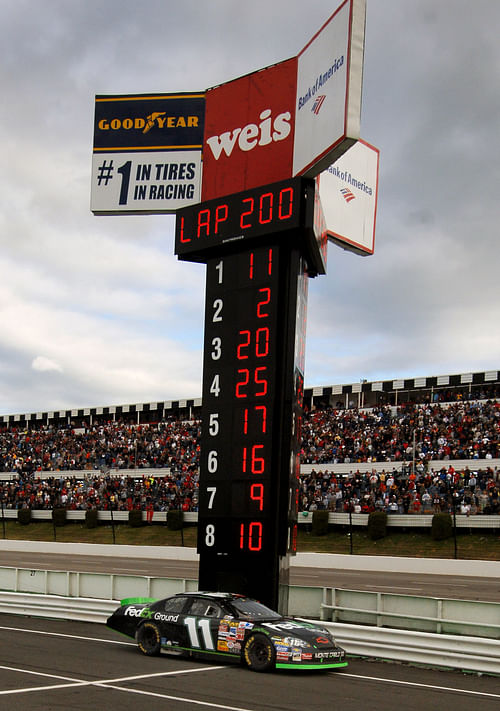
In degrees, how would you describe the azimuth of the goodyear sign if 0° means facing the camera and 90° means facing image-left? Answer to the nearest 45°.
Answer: approximately 0°

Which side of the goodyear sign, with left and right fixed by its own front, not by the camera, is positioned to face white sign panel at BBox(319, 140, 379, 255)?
left

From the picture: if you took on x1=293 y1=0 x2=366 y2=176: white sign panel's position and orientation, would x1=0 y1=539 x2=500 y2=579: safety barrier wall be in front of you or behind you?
behind

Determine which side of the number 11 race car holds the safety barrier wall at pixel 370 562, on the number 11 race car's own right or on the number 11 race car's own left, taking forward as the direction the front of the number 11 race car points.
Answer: on the number 11 race car's own left

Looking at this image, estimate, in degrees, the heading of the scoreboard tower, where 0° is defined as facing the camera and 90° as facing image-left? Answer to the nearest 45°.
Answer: approximately 45°

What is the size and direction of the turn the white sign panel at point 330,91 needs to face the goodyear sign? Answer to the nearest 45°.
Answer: approximately 90° to its right

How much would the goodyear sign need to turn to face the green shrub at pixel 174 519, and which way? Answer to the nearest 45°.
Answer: approximately 180°

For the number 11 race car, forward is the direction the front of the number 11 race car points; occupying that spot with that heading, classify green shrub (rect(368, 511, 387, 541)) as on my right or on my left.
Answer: on my left

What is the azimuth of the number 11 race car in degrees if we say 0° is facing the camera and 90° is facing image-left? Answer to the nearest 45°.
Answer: approximately 315°
